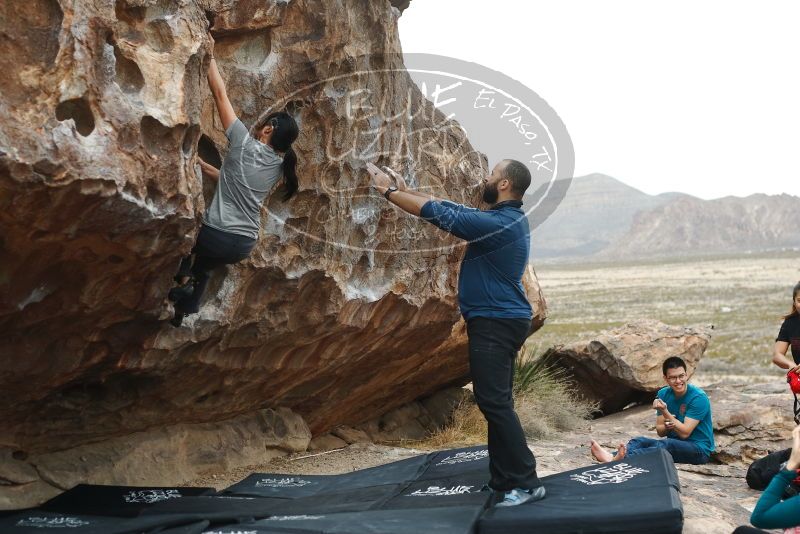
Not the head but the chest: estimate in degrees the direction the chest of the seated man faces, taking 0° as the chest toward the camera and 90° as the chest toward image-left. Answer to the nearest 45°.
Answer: approximately 45°

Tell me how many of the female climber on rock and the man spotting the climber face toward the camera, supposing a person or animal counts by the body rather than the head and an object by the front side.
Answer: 0

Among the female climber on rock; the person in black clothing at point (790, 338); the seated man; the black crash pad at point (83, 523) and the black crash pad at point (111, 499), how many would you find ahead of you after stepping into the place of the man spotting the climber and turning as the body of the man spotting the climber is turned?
3

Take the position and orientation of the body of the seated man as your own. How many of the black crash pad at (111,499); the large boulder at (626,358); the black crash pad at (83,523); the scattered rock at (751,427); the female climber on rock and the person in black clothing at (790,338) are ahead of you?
3

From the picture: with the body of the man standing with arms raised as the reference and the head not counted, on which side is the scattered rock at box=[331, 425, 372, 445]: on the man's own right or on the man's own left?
on the man's own right

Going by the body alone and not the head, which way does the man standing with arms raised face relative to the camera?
to the viewer's left

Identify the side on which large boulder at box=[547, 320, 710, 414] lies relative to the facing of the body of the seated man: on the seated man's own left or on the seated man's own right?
on the seated man's own right

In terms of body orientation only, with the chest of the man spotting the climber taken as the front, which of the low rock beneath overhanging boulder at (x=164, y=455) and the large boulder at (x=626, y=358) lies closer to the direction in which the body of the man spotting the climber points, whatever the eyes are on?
the low rock beneath overhanging boulder

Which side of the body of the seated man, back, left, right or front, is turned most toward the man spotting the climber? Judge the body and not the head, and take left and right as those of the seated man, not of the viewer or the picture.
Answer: front

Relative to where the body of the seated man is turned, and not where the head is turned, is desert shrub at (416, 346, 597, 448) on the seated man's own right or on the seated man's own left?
on the seated man's own right

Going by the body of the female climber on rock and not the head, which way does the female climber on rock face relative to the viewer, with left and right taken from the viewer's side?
facing away from the viewer and to the left of the viewer

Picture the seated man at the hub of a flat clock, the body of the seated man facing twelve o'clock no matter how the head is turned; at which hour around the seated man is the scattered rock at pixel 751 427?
The scattered rock is roughly at 5 o'clock from the seated man.

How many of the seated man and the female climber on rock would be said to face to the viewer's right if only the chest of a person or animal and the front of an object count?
0
